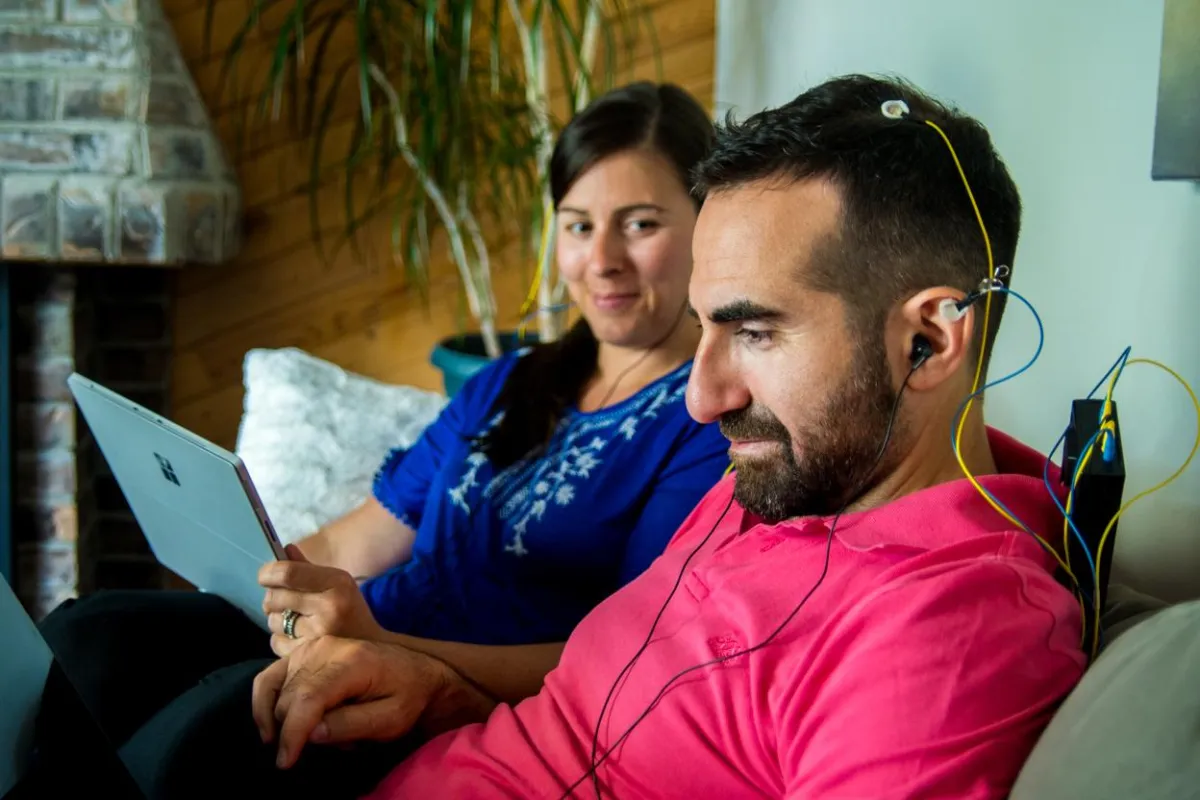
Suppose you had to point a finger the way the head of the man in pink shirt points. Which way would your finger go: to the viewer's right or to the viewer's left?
to the viewer's left

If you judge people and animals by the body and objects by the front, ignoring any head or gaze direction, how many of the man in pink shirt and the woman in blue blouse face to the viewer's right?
0

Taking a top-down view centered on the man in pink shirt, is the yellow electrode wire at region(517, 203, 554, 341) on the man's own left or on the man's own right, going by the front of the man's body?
on the man's own right

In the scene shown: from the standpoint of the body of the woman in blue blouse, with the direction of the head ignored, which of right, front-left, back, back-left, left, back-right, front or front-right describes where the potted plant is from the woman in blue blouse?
back-right

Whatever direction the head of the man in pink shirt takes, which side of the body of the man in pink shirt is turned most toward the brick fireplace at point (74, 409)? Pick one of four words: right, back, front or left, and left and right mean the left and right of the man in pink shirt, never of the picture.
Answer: right

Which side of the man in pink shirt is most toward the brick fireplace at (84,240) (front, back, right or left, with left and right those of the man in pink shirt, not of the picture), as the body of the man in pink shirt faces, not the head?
right

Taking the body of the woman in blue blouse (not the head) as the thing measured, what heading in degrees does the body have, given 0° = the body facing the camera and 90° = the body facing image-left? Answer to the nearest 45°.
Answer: approximately 45°
